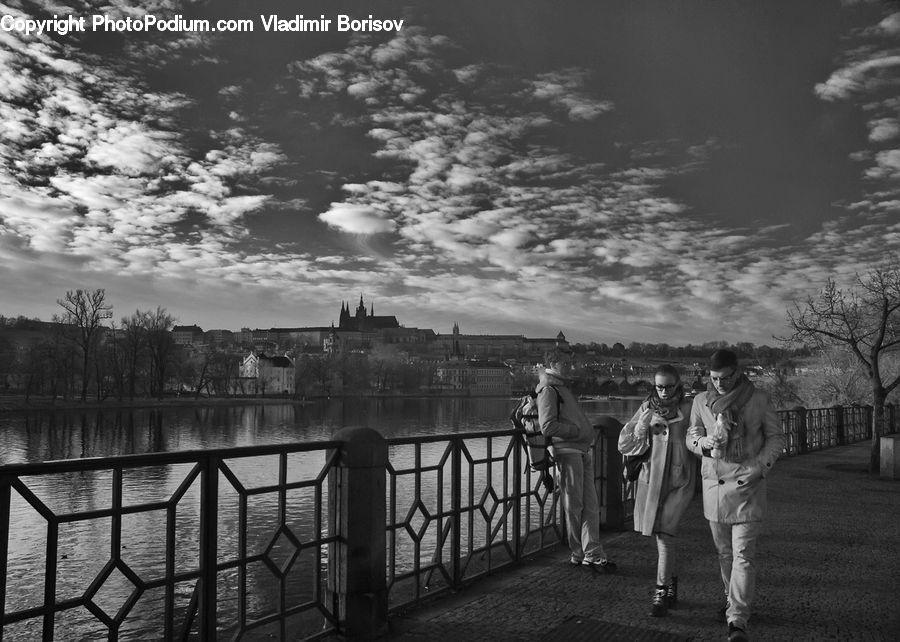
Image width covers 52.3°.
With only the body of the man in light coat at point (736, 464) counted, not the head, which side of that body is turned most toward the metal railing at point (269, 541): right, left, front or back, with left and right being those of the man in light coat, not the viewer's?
right

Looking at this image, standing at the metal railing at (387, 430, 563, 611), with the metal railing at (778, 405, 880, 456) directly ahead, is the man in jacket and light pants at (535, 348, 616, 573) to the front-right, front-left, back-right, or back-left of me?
front-right

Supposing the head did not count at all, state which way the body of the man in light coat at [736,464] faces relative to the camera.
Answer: toward the camera

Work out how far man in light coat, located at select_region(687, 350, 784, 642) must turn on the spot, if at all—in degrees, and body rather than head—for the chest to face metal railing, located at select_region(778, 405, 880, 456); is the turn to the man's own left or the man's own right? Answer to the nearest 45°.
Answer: approximately 180°

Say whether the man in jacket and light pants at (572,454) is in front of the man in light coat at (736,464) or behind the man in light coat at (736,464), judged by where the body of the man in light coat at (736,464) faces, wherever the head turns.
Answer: behind

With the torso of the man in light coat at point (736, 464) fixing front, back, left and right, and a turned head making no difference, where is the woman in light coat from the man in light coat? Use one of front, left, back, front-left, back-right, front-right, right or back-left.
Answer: back-right
